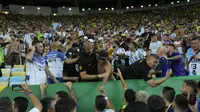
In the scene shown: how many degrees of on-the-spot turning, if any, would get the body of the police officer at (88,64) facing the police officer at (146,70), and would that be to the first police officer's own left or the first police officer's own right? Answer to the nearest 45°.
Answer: approximately 45° to the first police officer's own left

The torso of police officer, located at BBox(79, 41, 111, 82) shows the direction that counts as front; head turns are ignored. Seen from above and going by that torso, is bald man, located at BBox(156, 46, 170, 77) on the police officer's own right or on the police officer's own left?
on the police officer's own left

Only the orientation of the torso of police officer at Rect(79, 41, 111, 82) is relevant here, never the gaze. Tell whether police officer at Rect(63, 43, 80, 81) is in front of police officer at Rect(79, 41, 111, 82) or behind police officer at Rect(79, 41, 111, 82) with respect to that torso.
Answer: behind

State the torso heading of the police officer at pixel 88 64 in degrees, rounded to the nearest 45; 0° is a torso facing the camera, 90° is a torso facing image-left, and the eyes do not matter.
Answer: approximately 315°
